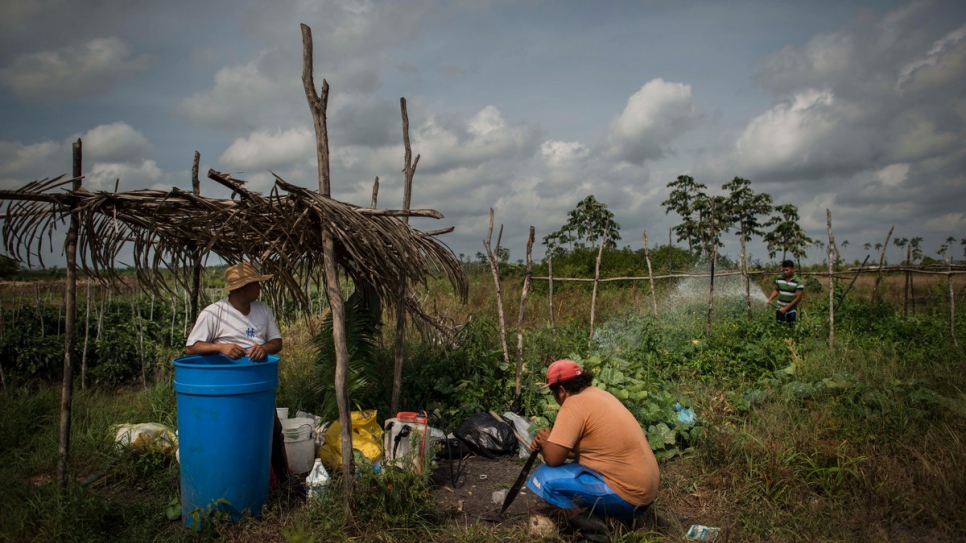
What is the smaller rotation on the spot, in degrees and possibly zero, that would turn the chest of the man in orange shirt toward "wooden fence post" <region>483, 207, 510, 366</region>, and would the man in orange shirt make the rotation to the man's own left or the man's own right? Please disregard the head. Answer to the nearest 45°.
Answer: approximately 45° to the man's own right

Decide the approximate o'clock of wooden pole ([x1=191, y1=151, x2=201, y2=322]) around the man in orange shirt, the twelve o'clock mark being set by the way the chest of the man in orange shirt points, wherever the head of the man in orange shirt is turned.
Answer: The wooden pole is roughly at 11 o'clock from the man in orange shirt.

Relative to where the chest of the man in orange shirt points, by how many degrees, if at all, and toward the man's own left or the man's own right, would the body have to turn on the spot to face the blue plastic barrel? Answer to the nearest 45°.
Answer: approximately 45° to the man's own left

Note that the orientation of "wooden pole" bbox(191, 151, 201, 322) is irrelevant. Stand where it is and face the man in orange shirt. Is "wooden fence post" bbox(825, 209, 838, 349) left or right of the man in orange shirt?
left

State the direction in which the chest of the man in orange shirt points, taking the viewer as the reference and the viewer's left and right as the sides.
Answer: facing away from the viewer and to the left of the viewer

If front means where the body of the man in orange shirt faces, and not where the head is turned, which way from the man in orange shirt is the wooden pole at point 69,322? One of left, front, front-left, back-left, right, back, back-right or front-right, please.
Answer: front-left

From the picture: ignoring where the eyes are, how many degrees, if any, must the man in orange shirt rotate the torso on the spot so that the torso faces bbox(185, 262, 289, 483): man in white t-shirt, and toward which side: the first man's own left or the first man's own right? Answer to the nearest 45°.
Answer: approximately 45° to the first man's own left

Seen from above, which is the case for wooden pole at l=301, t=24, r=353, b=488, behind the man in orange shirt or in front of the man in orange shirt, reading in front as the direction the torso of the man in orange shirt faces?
in front

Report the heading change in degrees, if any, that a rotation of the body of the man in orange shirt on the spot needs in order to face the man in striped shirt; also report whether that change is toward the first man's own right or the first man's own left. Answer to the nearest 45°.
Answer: approximately 90° to the first man's own right

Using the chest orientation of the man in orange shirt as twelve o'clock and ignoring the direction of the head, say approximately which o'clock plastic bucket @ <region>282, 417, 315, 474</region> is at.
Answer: The plastic bucket is roughly at 11 o'clock from the man in orange shirt.

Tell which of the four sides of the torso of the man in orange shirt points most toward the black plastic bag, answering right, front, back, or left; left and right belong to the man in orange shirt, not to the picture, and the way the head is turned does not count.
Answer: front
